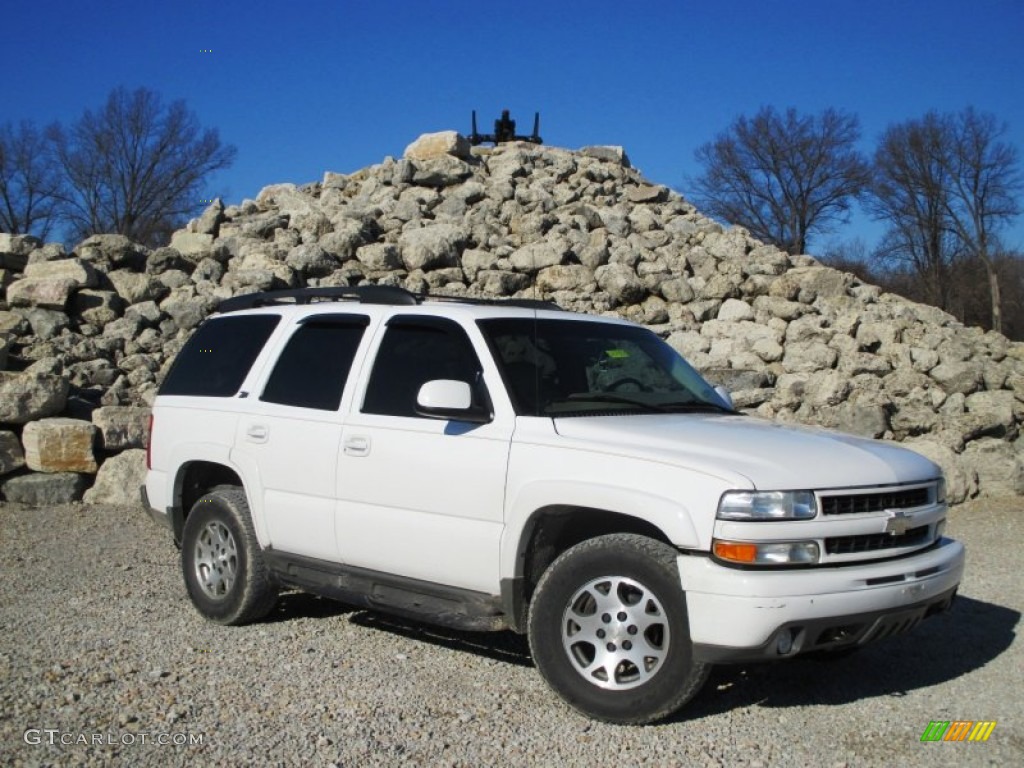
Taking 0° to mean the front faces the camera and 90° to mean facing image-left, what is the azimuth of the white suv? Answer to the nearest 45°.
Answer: approximately 315°

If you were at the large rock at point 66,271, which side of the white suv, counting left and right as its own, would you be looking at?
back

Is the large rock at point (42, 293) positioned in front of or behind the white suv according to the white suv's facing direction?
behind

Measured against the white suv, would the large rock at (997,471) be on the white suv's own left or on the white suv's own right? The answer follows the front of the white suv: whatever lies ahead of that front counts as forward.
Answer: on the white suv's own left

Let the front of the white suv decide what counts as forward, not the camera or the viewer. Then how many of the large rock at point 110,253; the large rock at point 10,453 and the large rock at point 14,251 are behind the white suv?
3

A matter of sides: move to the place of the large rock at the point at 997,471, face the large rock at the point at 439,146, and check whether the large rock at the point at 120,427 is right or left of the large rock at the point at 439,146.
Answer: left

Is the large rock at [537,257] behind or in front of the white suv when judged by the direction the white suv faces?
behind

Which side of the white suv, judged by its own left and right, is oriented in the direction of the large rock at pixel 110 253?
back

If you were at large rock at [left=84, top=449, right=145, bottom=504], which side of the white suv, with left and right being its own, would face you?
back

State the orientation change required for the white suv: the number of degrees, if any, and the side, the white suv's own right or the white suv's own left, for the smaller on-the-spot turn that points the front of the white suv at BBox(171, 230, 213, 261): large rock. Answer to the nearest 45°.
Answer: approximately 180°

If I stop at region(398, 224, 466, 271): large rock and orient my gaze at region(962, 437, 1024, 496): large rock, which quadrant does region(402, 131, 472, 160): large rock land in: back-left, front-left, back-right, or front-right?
back-left

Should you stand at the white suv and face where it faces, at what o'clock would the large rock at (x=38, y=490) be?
The large rock is roughly at 6 o'clock from the white suv.
